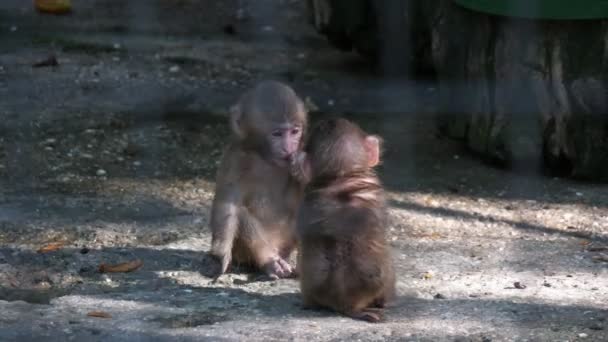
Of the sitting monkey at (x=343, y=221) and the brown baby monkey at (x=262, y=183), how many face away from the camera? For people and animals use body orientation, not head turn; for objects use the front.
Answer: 1

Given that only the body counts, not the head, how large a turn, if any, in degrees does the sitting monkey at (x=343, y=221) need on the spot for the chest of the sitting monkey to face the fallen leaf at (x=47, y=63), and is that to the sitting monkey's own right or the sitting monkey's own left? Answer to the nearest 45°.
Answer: approximately 45° to the sitting monkey's own left

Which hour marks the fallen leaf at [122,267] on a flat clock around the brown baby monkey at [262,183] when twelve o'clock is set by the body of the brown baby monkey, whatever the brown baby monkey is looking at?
The fallen leaf is roughly at 4 o'clock from the brown baby monkey.

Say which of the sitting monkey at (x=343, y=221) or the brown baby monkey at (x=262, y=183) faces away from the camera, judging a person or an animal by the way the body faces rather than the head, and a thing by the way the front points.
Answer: the sitting monkey

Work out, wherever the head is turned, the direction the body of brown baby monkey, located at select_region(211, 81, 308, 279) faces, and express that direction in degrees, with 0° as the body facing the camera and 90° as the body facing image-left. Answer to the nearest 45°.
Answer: approximately 315°

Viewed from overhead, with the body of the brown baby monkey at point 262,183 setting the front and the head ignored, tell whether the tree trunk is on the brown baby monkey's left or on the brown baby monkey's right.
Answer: on the brown baby monkey's left

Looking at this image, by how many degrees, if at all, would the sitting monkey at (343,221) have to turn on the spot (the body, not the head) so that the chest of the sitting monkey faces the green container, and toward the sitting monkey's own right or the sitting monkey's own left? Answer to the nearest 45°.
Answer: approximately 45° to the sitting monkey's own right

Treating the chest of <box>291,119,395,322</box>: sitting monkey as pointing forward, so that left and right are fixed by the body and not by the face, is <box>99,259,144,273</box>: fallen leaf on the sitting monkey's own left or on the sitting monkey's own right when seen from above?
on the sitting monkey's own left

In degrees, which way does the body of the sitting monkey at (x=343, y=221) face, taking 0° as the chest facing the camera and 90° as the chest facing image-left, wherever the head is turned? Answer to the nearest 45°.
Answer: approximately 180°
